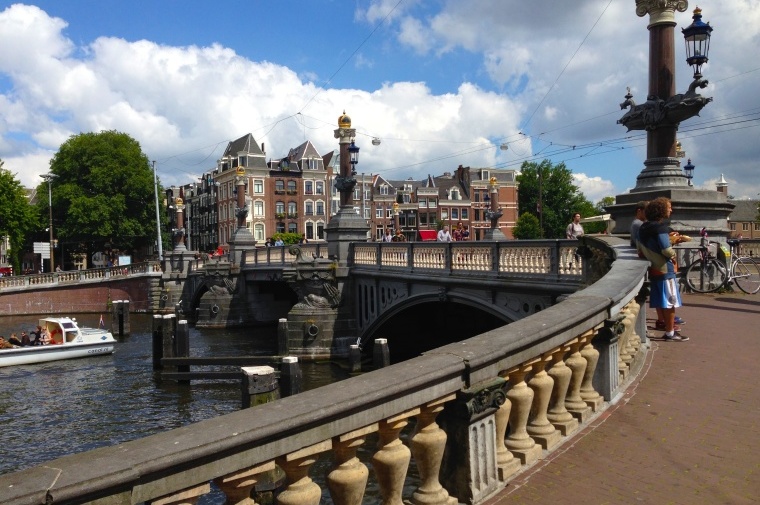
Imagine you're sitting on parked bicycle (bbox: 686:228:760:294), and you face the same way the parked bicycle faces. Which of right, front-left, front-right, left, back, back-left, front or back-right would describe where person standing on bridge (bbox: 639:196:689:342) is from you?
left

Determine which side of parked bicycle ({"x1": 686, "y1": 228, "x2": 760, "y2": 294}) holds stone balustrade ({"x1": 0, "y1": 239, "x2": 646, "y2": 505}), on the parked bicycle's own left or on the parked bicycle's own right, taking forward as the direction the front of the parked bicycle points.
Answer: on the parked bicycle's own left

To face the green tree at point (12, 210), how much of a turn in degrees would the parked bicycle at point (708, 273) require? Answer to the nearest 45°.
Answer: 0° — it already faces it

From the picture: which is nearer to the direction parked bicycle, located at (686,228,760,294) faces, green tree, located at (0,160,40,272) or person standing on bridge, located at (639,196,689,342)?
the green tree
